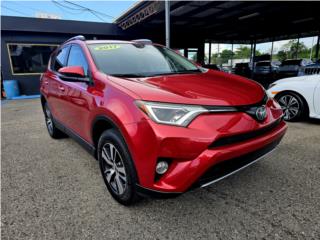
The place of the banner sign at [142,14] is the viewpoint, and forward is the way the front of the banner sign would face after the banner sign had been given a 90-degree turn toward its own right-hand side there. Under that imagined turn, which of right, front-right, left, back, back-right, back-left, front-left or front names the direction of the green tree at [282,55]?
right

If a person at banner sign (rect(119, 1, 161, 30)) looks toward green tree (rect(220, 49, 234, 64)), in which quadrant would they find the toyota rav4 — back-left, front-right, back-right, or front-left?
back-right

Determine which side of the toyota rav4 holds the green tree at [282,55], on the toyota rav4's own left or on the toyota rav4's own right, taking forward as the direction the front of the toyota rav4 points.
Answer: on the toyota rav4's own left

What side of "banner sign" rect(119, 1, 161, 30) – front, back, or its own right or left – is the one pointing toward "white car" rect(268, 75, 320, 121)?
left

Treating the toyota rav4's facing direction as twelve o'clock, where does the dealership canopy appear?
The dealership canopy is roughly at 8 o'clock from the toyota rav4.

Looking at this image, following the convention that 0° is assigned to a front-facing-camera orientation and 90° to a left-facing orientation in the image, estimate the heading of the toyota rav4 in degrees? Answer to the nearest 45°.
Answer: approximately 315°

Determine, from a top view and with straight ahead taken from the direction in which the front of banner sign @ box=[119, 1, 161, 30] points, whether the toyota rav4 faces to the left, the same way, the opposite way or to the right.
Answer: to the left

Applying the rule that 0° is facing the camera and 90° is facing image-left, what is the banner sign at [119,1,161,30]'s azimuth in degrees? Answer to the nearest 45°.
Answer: approximately 45°

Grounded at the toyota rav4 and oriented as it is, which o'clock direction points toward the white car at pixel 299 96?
The white car is roughly at 9 o'clock from the toyota rav4.

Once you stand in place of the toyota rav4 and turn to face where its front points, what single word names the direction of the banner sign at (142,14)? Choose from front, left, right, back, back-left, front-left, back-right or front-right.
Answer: back-left

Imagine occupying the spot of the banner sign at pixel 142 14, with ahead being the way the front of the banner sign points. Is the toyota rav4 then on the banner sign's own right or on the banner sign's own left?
on the banner sign's own left
